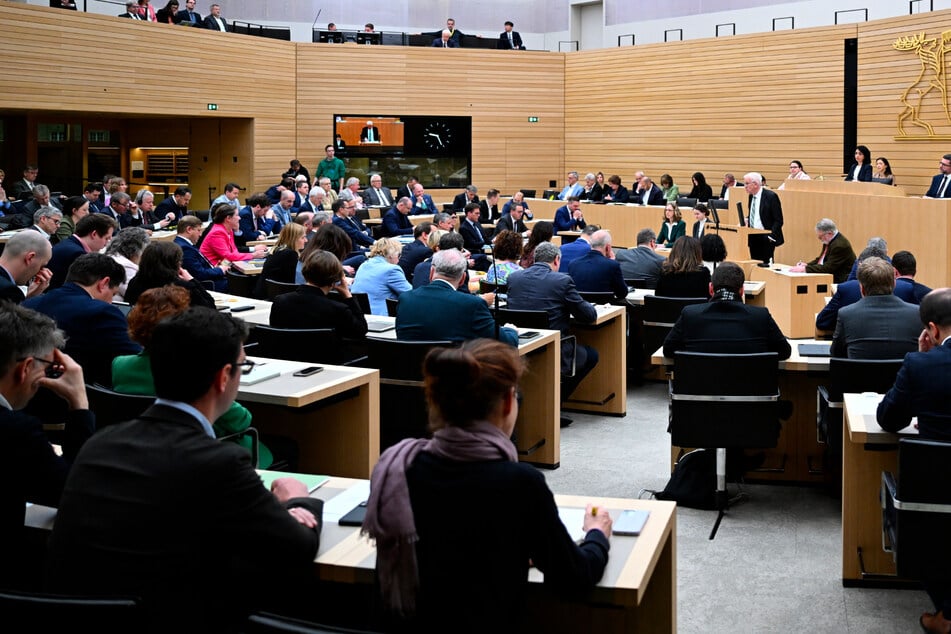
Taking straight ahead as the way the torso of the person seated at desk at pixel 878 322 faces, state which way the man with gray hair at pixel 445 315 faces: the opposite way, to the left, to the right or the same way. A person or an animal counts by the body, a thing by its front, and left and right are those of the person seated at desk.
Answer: the same way

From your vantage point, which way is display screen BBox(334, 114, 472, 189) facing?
toward the camera

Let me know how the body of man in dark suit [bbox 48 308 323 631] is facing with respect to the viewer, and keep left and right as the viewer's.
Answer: facing away from the viewer and to the right of the viewer

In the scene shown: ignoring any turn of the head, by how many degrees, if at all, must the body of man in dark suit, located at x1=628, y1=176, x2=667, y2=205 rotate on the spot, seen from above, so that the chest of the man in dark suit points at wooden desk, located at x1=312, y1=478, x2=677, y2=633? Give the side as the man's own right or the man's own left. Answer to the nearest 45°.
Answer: approximately 45° to the man's own left

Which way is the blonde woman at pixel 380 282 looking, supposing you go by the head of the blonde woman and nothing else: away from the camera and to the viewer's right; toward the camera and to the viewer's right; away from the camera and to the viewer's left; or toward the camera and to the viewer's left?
away from the camera and to the viewer's right

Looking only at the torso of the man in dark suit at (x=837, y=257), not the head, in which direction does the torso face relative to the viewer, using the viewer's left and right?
facing to the left of the viewer

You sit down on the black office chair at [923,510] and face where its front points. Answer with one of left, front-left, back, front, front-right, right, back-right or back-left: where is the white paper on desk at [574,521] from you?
back-left

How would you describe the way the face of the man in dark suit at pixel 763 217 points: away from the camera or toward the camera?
toward the camera

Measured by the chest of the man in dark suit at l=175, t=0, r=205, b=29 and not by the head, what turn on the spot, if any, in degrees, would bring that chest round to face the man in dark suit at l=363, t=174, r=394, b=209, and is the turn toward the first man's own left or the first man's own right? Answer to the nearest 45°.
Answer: approximately 45° to the first man's own left

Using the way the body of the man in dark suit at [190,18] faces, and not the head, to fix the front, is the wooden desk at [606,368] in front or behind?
in front

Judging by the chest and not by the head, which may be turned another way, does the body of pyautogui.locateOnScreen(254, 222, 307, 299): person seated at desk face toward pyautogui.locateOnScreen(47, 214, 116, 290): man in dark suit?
no

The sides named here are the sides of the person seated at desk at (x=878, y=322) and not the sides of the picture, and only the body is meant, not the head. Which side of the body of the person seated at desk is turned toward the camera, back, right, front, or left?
back

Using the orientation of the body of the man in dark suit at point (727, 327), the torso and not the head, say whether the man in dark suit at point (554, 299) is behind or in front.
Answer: in front

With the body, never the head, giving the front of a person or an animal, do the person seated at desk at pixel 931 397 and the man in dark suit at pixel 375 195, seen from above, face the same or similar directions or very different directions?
very different directions

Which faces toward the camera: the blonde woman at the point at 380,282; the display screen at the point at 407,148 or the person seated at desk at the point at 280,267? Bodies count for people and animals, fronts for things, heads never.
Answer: the display screen

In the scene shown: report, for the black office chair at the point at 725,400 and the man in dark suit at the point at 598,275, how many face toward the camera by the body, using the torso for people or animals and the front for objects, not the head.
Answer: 0

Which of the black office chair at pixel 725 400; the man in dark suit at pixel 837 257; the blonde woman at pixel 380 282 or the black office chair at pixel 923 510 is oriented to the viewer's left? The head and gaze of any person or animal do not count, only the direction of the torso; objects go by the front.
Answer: the man in dark suit

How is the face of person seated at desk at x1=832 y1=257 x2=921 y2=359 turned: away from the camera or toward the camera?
away from the camera

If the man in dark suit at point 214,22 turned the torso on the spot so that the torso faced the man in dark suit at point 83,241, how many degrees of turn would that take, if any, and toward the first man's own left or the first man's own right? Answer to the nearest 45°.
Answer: approximately 45° to the first man's own right

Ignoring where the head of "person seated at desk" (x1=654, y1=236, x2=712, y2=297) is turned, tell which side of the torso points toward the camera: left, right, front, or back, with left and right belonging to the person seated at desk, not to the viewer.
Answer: back
